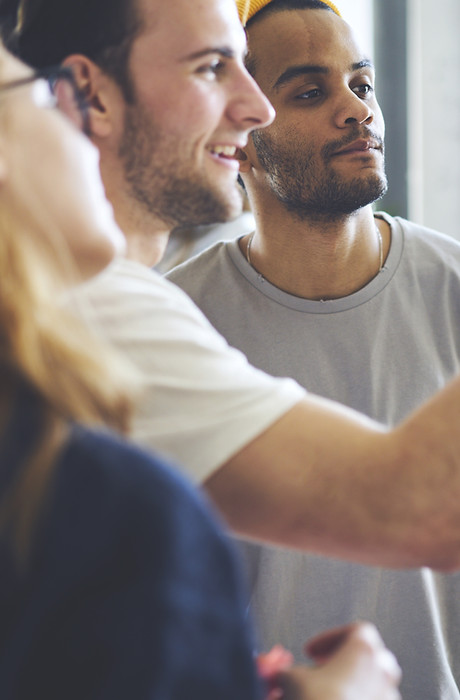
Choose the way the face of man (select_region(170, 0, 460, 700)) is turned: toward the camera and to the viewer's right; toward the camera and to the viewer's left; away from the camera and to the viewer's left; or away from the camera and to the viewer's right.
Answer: toward the camera and to the viewer's right

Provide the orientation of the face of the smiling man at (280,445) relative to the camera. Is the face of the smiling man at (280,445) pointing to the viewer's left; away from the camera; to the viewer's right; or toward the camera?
to the viewer's right

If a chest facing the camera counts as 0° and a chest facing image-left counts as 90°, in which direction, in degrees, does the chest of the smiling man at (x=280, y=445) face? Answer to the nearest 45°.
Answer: approximately 270°

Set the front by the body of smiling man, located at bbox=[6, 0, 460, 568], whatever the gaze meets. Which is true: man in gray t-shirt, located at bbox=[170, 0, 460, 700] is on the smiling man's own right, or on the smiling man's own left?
on the smiling man's own left
